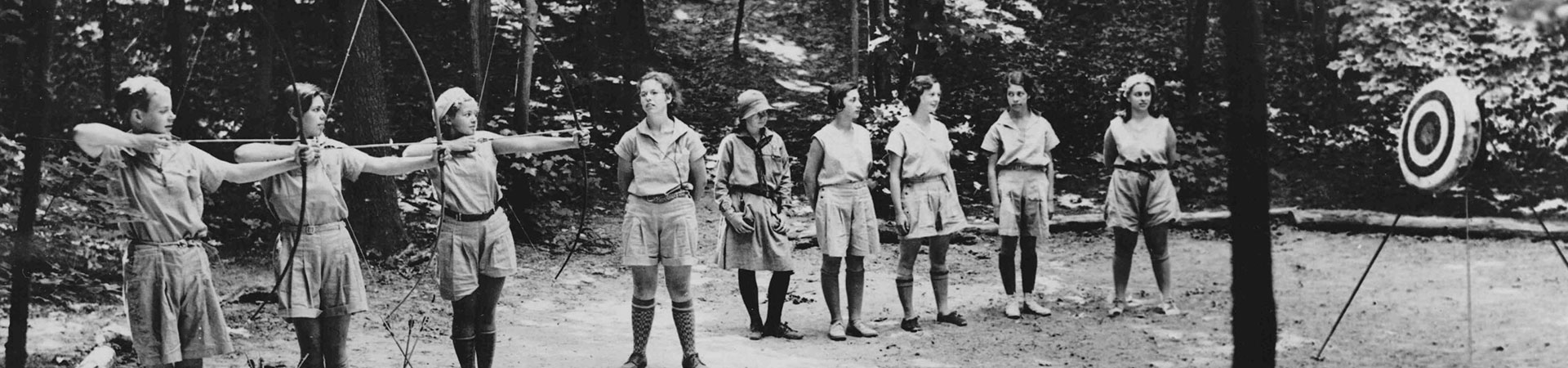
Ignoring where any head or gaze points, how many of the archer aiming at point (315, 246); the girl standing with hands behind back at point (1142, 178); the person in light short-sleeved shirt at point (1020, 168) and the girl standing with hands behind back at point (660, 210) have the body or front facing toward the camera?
4

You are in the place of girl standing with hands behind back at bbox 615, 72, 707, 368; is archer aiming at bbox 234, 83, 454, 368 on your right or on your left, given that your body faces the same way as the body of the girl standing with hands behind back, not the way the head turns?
on your right

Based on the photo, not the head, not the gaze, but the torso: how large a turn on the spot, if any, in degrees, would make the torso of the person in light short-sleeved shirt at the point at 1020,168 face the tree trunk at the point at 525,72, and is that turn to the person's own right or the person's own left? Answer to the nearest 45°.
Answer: approximately 90° to the person's own right

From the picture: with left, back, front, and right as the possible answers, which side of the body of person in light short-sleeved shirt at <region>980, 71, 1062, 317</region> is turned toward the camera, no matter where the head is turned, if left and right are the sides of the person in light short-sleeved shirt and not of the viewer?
front

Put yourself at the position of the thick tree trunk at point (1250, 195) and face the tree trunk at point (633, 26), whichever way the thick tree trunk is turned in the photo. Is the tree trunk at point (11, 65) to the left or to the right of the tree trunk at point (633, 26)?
left

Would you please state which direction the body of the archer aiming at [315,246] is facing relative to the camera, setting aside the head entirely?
toward the camera
